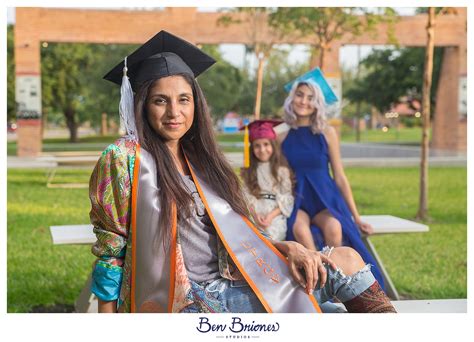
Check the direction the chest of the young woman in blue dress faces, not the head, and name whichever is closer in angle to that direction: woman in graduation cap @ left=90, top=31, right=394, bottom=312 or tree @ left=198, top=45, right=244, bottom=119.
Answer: the woman in graduation cap

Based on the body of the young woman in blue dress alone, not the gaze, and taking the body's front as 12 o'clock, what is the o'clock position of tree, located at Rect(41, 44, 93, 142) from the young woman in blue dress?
The tree is roughly at 5 o'clock from the young woman in blue dress.

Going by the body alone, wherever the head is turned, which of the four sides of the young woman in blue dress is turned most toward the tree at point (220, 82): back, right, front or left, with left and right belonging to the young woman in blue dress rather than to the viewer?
back

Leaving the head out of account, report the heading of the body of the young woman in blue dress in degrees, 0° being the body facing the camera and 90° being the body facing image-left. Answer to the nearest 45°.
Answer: approximately 0°
